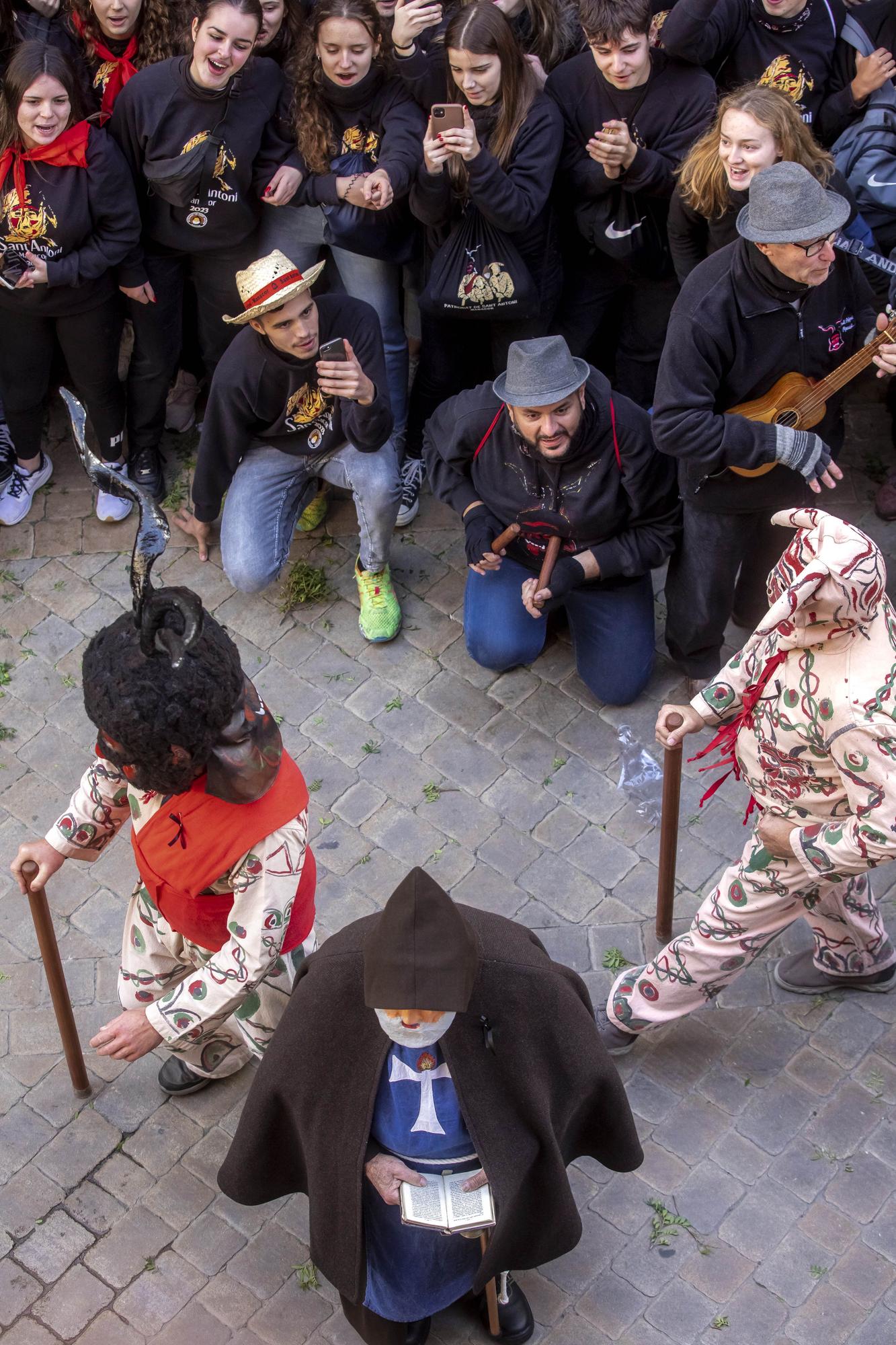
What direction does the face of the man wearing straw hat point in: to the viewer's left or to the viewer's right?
to the viewer's right

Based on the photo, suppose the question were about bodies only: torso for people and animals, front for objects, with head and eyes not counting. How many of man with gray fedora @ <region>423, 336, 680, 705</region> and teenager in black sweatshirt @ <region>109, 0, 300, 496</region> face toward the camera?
2

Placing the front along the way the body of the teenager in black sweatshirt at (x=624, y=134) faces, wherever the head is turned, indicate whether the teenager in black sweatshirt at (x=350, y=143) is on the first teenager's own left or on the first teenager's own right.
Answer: on the first teenager's own right

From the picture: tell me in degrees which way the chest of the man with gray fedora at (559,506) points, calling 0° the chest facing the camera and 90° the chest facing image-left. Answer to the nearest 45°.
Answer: approximately 0°

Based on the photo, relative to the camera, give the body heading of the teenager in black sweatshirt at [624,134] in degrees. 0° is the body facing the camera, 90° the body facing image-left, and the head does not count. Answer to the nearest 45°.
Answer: approximately 0°

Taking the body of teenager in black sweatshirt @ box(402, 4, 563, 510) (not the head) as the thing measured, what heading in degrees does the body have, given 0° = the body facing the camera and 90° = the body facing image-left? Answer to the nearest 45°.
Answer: approximately 45°

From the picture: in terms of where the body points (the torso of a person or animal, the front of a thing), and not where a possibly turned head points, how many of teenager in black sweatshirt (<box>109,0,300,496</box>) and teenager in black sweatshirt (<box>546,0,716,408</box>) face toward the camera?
2

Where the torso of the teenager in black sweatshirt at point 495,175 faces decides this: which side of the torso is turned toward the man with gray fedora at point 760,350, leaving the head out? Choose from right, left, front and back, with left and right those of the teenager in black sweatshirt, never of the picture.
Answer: left
